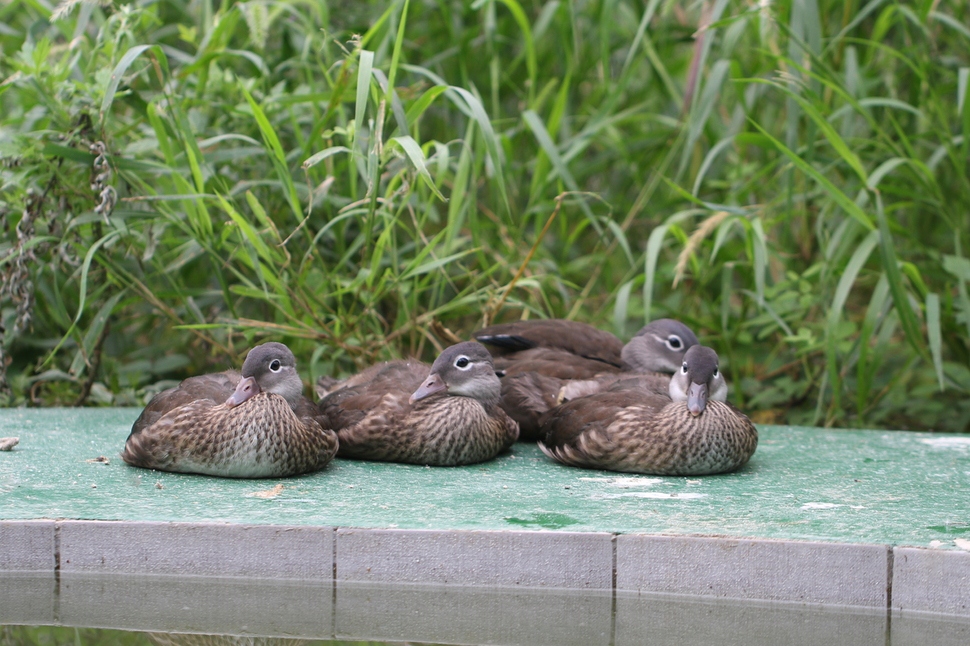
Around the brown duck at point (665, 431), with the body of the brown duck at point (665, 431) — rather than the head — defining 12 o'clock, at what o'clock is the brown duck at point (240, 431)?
the brown duck at point (240, 431) is roughly at 4 o'clock from the brown duck at point (665, 431).

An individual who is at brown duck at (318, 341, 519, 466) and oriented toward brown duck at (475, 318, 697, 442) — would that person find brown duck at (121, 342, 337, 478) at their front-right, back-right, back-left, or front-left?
back-left

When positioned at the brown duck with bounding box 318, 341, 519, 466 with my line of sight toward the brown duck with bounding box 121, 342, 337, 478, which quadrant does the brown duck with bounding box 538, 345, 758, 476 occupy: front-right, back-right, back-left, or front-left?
back-left

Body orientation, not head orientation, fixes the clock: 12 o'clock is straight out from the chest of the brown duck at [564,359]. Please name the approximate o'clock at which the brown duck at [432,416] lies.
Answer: the brown duck at [432,416] is roughly at 4 o'clock from the brown duck at [564,359].

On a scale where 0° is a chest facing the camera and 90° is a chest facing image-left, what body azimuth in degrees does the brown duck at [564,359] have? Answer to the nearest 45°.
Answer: approximately 270°

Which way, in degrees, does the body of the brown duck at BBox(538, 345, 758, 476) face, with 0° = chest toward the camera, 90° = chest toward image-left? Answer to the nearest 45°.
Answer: approximately 315°

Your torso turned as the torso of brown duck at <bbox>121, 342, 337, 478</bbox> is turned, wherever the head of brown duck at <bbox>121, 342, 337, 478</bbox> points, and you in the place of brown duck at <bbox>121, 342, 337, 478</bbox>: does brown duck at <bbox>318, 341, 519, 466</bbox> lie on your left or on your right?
on your left

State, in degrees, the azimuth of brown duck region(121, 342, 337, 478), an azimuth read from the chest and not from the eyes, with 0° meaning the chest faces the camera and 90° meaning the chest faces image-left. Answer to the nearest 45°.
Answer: approximately 315°

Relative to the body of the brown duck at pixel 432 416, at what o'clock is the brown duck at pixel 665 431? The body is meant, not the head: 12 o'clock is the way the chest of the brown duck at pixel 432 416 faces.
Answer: the brown duck at pixel 665 431 is roughly at 11 o'clock from the brown duck at pixel 432 416.
